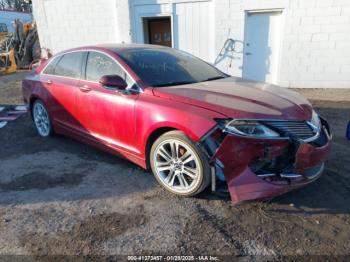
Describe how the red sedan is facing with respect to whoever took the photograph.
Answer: facing the viewer and to the right of the viewer

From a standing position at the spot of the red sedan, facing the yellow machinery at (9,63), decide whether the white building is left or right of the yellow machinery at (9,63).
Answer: right

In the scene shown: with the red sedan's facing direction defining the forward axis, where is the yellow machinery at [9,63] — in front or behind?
behind

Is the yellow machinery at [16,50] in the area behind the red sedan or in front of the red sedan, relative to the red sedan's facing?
behind

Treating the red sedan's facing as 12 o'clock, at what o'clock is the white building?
The white building is roughly at 8 o'clock from the red sedan.
